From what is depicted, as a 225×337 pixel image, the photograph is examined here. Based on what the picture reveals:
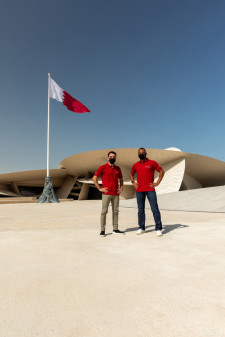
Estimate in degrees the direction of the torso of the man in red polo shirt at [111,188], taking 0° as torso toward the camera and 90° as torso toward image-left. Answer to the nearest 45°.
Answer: approximately 315°

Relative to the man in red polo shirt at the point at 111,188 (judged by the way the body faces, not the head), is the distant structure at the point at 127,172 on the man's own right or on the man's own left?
on the man's own left

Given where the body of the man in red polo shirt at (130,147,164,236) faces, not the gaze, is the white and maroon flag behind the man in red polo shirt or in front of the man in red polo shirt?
behind

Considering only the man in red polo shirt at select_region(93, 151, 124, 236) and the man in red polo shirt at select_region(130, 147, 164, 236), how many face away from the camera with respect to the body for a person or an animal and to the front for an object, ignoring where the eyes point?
0

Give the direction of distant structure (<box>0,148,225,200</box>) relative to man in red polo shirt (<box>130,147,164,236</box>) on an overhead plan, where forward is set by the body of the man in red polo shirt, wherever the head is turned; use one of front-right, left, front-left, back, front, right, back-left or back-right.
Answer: back

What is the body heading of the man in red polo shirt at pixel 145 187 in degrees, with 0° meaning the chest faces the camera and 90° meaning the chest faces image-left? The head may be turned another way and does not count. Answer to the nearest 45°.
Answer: approximately 0°
